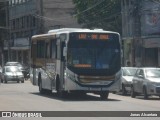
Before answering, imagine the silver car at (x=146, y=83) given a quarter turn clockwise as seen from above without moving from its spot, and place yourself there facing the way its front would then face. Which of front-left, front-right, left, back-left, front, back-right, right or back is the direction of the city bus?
front
